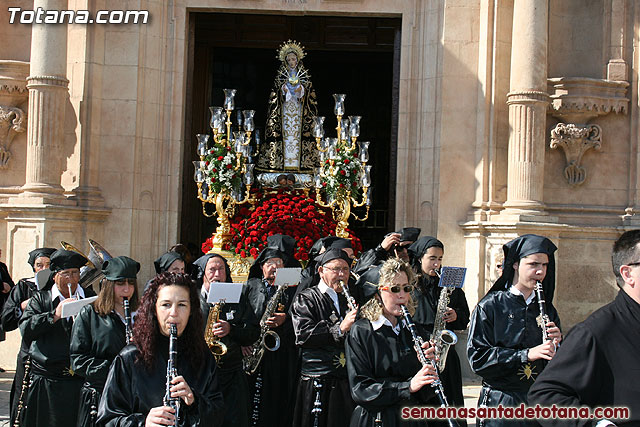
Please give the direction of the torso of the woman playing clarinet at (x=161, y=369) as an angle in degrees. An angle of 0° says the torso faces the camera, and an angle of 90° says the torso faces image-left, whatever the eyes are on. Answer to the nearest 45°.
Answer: approximately 0°

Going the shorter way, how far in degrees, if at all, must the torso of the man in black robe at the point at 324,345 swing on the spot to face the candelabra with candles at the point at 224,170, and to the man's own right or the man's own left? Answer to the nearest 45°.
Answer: approximately 135° to the man's own left

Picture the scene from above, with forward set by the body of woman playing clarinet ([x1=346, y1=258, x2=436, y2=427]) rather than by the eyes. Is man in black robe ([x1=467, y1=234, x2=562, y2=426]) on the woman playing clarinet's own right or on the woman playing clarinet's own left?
on the woman playing clarinet's own left

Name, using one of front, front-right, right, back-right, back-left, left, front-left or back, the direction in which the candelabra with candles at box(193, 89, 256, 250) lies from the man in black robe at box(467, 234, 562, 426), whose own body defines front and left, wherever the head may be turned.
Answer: back

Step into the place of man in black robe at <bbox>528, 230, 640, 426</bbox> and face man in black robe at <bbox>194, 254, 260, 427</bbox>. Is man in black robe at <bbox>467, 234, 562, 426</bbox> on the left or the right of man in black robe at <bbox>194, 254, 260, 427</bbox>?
right

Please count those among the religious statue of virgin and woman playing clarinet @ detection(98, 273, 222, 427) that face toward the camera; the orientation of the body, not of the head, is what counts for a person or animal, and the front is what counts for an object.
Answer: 2

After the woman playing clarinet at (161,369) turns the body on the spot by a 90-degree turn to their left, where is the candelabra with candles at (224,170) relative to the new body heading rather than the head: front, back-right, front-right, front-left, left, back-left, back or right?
left
